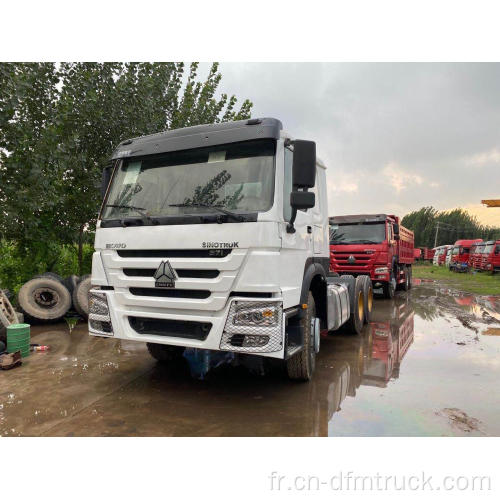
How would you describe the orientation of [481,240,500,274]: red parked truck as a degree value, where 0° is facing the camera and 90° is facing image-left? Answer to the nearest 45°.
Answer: approximately 45°

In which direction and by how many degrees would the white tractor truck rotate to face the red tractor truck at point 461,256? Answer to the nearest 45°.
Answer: approximately 180°

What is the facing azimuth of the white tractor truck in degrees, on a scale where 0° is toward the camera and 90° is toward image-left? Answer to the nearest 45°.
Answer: approximately 45°

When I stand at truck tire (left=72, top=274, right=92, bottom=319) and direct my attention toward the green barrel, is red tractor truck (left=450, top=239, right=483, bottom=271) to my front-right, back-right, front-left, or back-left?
back-left

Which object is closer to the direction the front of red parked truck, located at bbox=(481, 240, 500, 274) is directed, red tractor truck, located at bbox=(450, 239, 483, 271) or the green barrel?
the green barrel

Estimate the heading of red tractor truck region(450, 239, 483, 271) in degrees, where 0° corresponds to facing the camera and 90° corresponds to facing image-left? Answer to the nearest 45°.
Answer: approximately 45°

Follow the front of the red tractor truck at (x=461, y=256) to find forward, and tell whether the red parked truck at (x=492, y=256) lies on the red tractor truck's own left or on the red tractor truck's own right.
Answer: on the red tractor truck's own left
